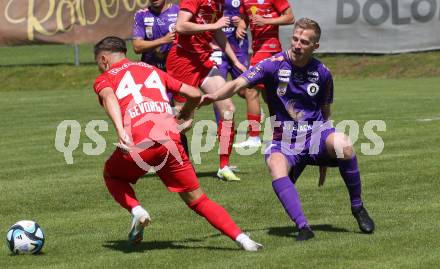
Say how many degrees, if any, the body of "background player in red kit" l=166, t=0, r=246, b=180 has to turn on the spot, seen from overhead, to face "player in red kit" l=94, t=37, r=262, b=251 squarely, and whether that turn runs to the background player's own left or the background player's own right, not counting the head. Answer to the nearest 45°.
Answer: approximately 45° to the background player's own right

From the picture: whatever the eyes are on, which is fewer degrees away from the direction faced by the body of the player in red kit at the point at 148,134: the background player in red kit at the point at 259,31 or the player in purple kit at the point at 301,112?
the background player in red kit

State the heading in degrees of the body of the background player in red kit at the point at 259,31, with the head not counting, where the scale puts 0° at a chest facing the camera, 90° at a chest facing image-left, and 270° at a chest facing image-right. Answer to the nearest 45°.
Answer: approximately 45°

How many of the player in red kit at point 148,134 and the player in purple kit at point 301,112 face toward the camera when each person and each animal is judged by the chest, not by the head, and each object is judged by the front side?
1
